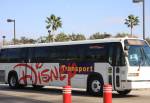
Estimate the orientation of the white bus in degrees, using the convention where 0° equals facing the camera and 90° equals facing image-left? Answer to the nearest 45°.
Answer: approximately 315°
